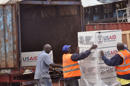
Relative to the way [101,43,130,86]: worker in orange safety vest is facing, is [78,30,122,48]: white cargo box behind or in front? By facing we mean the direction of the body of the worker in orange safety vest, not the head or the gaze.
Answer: in front

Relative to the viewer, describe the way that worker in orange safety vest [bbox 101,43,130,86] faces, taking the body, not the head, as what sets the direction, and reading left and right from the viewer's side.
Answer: facing away from the viewer and to the left of the viewer

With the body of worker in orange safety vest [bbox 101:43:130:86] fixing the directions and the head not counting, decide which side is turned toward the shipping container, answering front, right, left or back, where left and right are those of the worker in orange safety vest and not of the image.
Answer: front

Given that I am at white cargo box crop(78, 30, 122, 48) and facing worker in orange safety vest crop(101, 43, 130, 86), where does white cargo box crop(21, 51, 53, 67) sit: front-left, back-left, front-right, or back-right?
back-right
